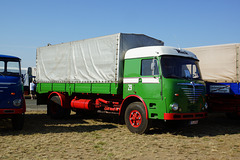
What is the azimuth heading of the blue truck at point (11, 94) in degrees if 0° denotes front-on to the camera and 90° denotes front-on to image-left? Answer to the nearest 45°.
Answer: approximately 0°

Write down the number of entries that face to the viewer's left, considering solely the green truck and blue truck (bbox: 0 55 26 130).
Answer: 0

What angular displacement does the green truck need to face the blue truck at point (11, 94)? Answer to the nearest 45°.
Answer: approximately 135° to its right

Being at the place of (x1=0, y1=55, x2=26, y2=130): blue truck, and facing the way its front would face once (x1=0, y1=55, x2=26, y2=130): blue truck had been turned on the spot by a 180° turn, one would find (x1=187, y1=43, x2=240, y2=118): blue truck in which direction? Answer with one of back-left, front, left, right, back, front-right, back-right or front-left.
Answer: right

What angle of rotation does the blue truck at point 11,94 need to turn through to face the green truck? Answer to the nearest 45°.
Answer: approximately 90° to its left
